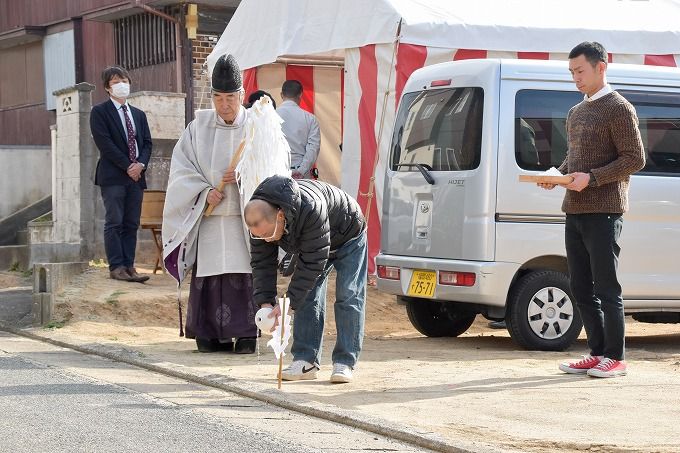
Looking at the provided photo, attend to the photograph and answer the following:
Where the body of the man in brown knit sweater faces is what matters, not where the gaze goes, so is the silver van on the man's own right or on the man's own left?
on the man's own right

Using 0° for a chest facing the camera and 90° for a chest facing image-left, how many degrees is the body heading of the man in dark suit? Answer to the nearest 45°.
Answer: approximately 315°

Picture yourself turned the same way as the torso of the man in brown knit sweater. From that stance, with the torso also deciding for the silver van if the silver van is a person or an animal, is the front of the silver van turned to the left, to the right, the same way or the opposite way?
the opposite way

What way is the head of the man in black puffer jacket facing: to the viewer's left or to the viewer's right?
to the viewer's left

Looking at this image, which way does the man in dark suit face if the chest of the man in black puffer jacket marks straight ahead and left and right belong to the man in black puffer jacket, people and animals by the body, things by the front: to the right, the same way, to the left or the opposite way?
to the left

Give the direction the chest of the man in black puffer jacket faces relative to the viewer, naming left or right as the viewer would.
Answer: facing the viewer and to the left of the viewer

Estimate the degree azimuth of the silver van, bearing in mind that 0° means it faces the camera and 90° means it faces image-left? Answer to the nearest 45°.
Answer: approximately 225°

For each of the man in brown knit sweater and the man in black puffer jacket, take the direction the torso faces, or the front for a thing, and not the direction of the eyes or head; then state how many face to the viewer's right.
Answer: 0
